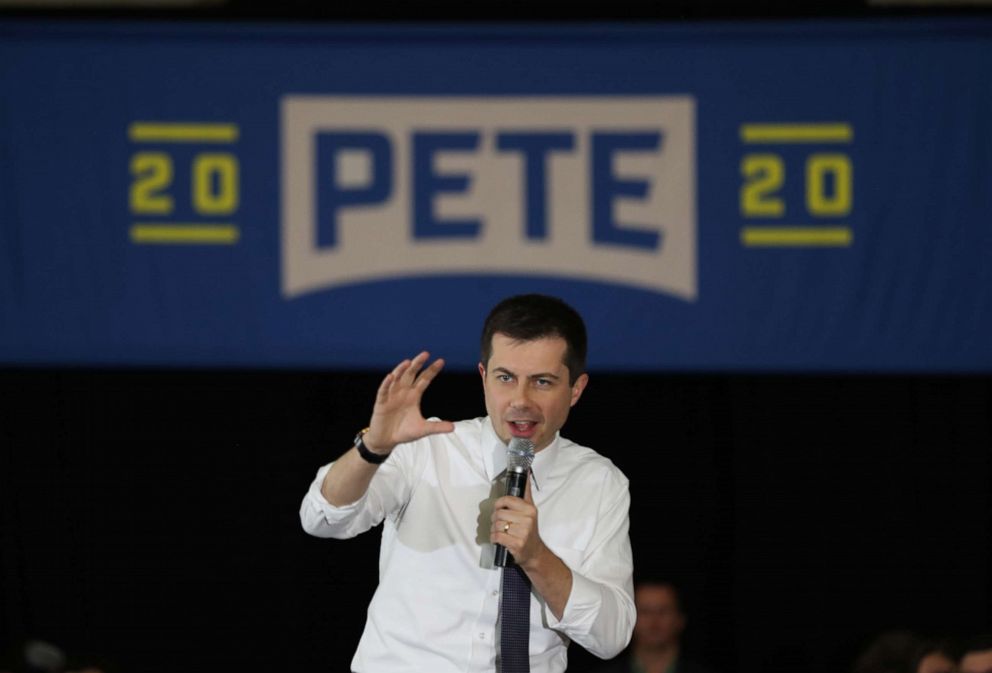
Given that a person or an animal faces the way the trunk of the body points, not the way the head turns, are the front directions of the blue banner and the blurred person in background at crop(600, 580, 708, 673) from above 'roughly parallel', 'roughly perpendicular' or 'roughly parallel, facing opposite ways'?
roughly parallel

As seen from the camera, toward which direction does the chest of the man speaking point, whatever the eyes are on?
toward the camera

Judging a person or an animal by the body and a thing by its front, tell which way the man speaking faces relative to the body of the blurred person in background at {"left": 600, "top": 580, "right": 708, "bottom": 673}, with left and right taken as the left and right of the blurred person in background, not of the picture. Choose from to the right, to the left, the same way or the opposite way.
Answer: the same way

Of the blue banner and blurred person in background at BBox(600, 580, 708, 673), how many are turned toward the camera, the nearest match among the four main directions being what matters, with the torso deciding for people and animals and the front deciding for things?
2

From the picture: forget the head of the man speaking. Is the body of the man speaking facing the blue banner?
no

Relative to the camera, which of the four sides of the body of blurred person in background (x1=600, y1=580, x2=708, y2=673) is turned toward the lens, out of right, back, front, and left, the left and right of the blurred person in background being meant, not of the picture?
front

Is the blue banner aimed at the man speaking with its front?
yes

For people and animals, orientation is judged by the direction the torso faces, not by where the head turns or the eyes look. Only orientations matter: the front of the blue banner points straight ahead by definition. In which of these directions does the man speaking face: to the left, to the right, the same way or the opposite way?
the same way

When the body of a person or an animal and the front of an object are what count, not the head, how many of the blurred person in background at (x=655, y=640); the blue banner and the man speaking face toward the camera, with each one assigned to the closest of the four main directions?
3

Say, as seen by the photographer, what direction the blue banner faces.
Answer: facing the viewer

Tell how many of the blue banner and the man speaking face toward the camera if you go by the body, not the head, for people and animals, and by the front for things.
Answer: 2

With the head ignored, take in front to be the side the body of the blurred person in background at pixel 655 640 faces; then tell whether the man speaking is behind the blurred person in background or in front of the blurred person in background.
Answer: in front
